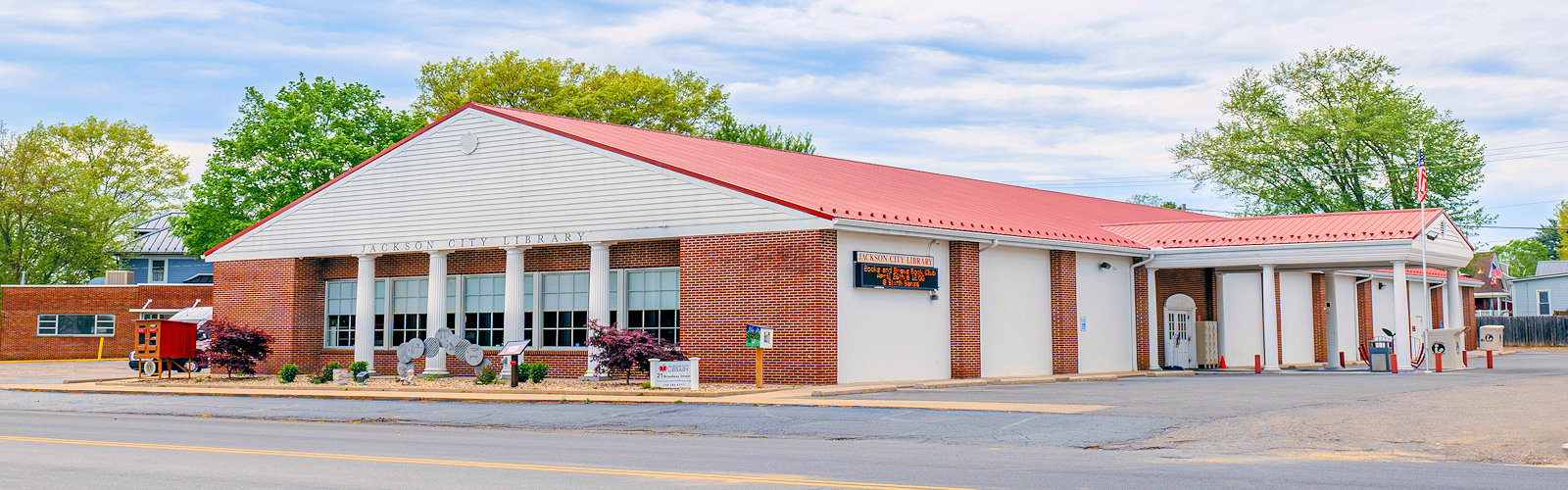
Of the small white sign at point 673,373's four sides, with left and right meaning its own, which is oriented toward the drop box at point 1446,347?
left

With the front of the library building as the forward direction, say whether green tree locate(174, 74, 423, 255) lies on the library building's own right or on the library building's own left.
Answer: on the library building's own right

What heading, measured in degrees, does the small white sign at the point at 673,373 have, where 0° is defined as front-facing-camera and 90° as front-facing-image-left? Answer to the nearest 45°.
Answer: approximately 0°

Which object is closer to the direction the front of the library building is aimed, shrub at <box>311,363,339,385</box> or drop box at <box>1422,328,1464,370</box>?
the shrub

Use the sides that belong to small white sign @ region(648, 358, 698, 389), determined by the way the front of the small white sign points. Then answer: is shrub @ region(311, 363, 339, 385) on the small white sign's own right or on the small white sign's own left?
on the small white sign's own right

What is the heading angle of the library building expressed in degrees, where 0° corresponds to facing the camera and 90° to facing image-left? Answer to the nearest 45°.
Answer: approximately 45°

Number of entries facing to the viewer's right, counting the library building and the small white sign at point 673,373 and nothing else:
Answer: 0

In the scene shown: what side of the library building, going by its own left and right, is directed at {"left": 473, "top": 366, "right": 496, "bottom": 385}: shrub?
front

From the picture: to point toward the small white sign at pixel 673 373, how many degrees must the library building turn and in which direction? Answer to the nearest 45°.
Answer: approximately 45° to its left
